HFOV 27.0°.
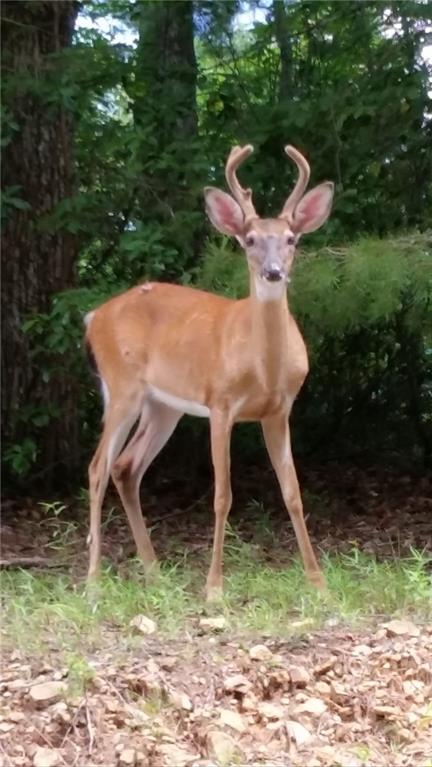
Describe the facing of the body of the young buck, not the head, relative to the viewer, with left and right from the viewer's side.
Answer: facing the viewer and to the right of the viewer

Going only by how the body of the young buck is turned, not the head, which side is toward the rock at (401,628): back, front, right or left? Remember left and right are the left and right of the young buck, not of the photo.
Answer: front

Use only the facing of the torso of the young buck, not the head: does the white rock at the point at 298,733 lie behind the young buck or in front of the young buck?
in front

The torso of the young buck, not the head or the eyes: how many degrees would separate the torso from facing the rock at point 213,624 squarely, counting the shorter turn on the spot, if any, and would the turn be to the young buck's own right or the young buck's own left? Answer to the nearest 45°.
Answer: approximately 45° to the young buck's own right

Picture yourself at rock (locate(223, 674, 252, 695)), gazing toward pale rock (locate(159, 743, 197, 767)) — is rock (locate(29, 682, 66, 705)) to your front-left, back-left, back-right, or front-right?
front-right

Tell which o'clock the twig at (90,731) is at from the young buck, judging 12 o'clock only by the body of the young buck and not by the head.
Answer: The twig is roughly at 2 o'clock from the young buck.

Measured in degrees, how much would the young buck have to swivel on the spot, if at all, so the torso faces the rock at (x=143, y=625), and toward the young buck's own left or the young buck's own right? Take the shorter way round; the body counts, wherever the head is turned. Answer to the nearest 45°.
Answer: approximately 45° to the young buck's own right

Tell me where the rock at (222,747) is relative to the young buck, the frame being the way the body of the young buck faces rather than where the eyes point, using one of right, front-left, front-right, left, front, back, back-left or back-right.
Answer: front-right

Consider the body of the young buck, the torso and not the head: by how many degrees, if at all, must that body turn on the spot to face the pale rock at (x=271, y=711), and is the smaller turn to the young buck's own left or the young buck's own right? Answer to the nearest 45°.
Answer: approximately 45° to the young buck's own right

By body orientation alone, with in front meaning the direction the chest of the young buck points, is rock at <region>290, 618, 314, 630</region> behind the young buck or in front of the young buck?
in front

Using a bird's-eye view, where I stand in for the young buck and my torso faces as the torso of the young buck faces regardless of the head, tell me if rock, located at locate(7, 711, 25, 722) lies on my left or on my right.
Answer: on my right

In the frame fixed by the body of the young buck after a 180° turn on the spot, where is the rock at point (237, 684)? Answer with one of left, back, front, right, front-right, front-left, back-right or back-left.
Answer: back-left
